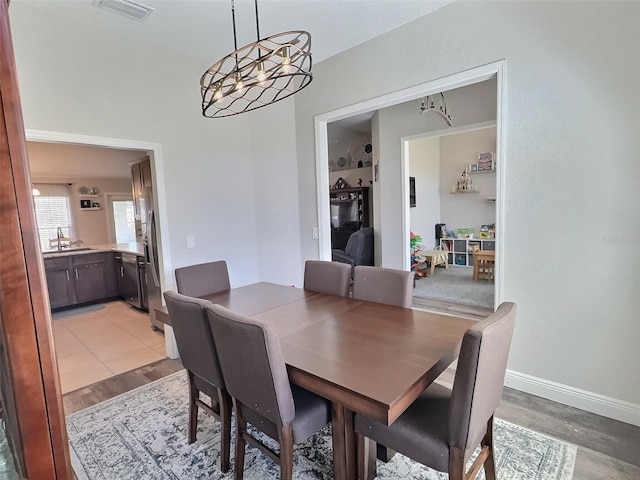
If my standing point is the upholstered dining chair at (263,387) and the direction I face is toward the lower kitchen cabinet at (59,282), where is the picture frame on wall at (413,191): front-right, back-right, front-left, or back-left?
front-right

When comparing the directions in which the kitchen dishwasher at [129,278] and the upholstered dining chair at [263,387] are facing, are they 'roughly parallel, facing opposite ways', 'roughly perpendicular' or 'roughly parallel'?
roughly parallel, facing opposite ways

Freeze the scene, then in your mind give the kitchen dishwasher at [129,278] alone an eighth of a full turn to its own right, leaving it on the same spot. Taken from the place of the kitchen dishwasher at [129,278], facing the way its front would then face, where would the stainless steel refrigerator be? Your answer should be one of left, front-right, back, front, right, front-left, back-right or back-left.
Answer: left

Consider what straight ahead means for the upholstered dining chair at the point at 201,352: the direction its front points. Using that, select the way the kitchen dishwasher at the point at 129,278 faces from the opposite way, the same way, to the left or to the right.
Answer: the opposite way

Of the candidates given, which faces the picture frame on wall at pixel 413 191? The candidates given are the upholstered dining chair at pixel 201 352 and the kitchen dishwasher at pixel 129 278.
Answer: the upholstered dining chair

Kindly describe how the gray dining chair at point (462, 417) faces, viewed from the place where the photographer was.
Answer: facing away from the viewer and to the left of the viewer

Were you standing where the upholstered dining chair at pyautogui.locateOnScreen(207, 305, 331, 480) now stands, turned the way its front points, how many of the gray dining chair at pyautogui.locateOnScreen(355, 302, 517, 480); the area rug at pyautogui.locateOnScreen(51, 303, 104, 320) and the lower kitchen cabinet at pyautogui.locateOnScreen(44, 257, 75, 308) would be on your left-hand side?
2

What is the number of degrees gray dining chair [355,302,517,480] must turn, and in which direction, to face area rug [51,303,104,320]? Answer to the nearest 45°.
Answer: approximately 45° to its left

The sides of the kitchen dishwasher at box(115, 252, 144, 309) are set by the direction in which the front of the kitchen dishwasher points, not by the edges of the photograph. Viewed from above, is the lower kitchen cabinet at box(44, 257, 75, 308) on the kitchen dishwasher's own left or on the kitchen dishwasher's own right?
on the kitchen dishwasher's own right

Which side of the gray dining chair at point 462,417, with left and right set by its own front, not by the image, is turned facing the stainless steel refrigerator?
front

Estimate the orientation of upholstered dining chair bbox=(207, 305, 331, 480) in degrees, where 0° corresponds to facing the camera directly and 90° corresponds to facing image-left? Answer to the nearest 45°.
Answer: approximately 225°

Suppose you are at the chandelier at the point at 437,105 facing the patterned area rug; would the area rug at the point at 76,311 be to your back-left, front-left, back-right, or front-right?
front-right

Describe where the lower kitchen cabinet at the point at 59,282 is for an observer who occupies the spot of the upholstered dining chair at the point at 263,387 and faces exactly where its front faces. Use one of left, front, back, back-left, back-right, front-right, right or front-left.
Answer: left

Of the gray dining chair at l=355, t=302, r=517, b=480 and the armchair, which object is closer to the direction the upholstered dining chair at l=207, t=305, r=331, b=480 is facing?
the armchair

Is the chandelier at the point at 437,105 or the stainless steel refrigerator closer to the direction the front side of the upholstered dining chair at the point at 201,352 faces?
the chandelier

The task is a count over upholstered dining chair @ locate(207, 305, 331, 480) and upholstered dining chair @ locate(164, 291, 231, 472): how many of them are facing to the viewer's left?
0

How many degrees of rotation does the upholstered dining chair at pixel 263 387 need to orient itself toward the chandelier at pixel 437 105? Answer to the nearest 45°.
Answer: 0° — it already faces it

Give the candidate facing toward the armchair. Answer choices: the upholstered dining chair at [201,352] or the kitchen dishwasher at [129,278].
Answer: the upholstered dining chair
